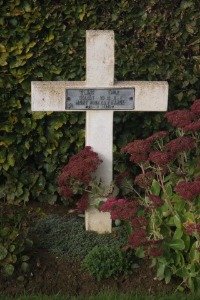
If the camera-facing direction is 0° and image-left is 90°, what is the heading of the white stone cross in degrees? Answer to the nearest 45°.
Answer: approximately 0°
